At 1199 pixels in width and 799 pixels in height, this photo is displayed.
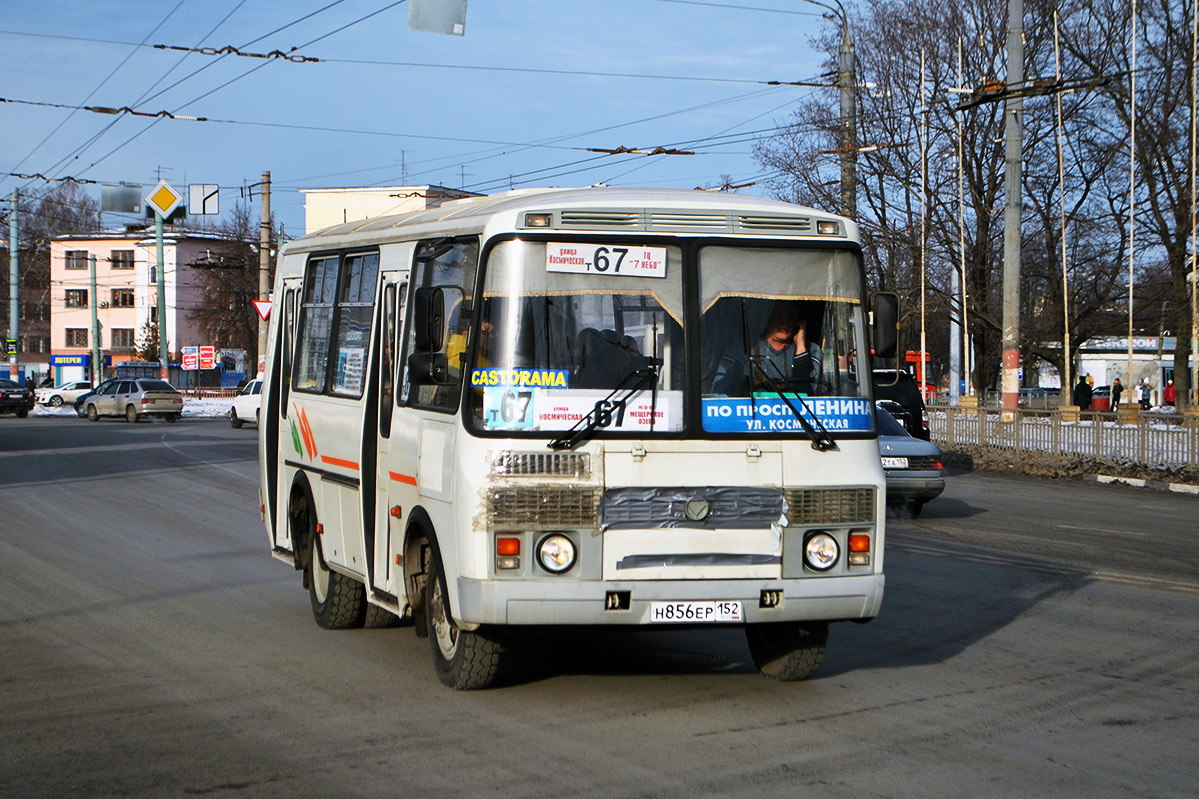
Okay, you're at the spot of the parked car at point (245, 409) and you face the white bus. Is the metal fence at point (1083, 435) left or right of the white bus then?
left

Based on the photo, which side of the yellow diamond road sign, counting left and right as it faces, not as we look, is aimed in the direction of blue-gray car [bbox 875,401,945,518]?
front

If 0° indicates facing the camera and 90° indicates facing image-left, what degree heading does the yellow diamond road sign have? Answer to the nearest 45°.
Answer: approximately 0°

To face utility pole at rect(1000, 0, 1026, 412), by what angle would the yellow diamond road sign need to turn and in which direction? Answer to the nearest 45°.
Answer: approximately 45° to its left

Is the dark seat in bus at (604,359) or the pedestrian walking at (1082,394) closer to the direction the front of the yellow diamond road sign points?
the dark seat in bus

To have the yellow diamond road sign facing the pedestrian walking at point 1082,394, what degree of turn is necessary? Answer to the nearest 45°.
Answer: approximately 90° to its left

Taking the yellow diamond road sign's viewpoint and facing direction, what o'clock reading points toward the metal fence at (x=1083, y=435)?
The metal fence is roughly at 11 o'clock from the yellow diamond road sign.

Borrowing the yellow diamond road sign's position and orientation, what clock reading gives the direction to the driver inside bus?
The driver inside bus is roughly at 12 o'clock from the yellow diamond road sign.

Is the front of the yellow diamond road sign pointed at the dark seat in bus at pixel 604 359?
yes
